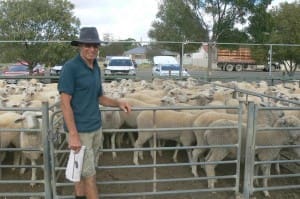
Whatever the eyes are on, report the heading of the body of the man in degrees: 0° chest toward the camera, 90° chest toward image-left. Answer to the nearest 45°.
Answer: approximately 315°

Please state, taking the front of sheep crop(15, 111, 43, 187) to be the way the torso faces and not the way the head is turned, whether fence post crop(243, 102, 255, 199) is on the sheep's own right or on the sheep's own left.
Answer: on the sheep's own left

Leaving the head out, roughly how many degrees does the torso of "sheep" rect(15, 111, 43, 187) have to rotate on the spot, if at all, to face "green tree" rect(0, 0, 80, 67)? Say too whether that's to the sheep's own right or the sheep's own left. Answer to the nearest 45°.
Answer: approximately 180°

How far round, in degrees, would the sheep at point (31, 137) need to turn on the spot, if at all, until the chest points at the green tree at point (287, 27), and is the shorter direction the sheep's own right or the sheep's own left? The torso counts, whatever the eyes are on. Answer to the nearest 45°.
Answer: approximately 135° to the sheep's own left

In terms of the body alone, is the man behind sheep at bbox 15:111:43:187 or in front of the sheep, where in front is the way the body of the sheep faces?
in front

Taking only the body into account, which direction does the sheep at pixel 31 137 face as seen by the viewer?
toward the camera

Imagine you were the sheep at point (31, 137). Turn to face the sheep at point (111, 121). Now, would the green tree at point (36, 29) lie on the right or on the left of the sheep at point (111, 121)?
left

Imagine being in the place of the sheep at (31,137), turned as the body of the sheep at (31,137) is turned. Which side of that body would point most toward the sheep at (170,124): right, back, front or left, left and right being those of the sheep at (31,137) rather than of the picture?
left

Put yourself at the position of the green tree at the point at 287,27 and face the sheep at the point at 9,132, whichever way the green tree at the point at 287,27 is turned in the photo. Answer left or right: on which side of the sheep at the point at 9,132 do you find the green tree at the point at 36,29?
right
